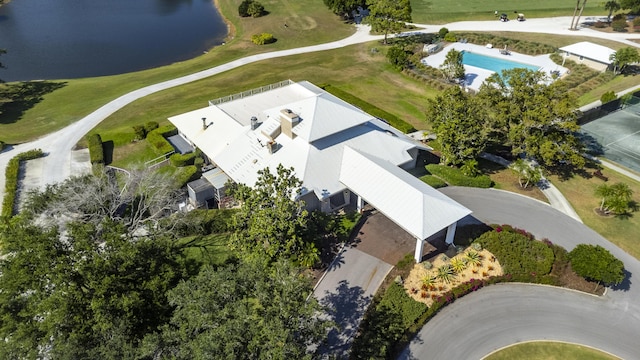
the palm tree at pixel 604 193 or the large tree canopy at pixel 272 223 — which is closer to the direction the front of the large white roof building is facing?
the palm tree

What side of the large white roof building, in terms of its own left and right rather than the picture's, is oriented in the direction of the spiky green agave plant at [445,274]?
front

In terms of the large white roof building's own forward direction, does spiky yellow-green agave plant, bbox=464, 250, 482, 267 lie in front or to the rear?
in front

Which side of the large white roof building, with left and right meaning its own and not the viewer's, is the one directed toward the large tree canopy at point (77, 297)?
right

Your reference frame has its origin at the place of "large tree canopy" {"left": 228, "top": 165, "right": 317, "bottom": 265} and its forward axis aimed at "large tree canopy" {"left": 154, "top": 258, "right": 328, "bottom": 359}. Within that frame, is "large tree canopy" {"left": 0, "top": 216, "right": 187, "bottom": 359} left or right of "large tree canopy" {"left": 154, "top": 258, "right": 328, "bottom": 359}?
right

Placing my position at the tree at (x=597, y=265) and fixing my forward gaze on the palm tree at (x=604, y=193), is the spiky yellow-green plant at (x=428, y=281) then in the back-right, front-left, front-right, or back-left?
back-left

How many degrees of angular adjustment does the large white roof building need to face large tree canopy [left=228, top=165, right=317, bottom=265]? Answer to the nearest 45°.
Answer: approximately 90° to its right

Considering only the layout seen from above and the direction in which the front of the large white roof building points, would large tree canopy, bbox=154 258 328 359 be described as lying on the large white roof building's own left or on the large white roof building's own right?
on the large white roof building's own right

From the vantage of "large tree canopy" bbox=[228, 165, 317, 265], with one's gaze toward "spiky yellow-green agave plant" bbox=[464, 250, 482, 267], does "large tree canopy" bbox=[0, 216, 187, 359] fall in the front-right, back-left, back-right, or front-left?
back-right

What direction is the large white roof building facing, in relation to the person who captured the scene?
facing the viewer and to the right of the viewer

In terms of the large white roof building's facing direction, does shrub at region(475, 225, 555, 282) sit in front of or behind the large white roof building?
in front

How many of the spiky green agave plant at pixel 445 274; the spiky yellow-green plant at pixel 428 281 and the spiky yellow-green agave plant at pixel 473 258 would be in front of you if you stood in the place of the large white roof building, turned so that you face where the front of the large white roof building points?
3

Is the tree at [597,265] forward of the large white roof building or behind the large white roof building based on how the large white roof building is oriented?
forward

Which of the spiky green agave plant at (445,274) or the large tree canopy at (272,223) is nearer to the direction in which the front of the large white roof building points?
the spiky green agave plant
